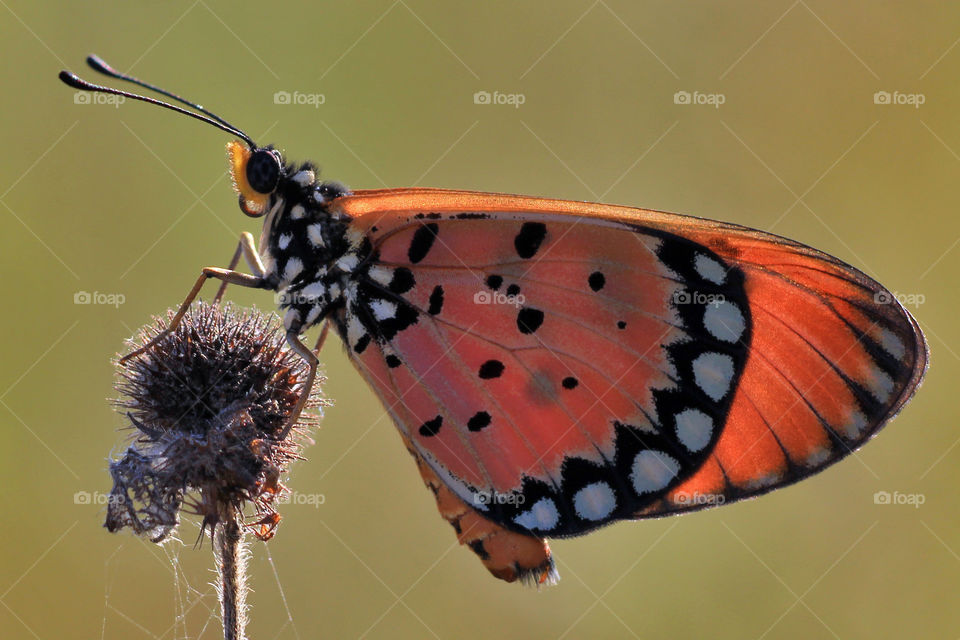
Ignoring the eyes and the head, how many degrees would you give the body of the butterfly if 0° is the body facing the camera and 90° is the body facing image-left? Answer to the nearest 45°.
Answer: approximately 90°
